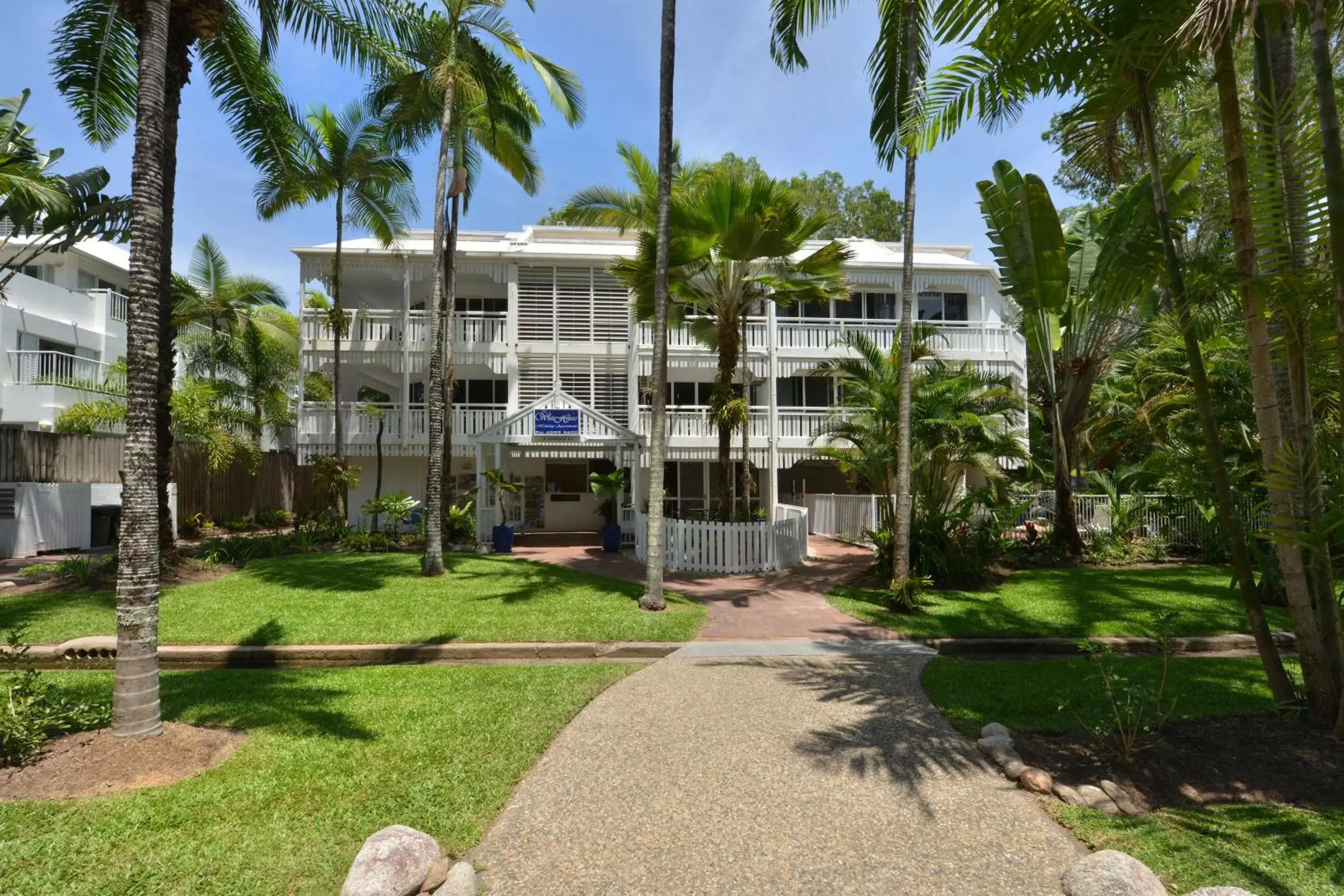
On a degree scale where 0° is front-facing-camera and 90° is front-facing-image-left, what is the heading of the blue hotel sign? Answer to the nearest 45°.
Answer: approximately 0°

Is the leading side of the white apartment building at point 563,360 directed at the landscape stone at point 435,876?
yes

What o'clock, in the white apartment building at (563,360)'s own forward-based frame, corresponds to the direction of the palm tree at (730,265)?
The palm tree is roughly at 11 o'clock from the white apartment building.

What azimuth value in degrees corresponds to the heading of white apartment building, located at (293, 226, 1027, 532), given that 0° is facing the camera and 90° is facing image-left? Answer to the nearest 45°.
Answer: approximately 0°

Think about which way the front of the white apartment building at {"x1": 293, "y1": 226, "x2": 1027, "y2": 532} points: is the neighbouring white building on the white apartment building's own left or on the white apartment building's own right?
on the white apartment building's own right

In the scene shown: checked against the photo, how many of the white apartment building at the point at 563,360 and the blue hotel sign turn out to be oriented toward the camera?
2

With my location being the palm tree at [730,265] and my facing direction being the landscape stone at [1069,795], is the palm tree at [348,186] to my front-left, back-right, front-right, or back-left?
back-right

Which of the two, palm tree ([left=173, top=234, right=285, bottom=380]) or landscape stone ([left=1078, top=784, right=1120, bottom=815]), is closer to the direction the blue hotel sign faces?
the landscape stone
